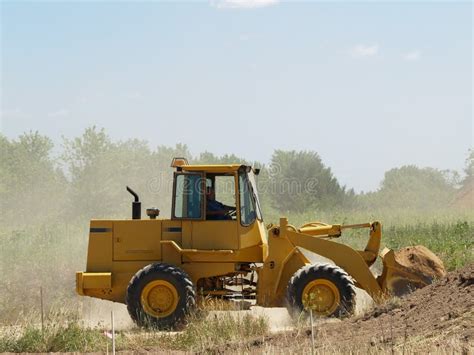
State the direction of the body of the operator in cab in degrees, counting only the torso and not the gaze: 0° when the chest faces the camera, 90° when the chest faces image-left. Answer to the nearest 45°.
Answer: approximately 270°

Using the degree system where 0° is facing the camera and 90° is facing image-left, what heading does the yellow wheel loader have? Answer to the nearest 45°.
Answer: approximately 270°

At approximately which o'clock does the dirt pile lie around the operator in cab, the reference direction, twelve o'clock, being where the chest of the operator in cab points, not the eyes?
The dirt pile is roughly at 12 o'clock from the operator in cab.
